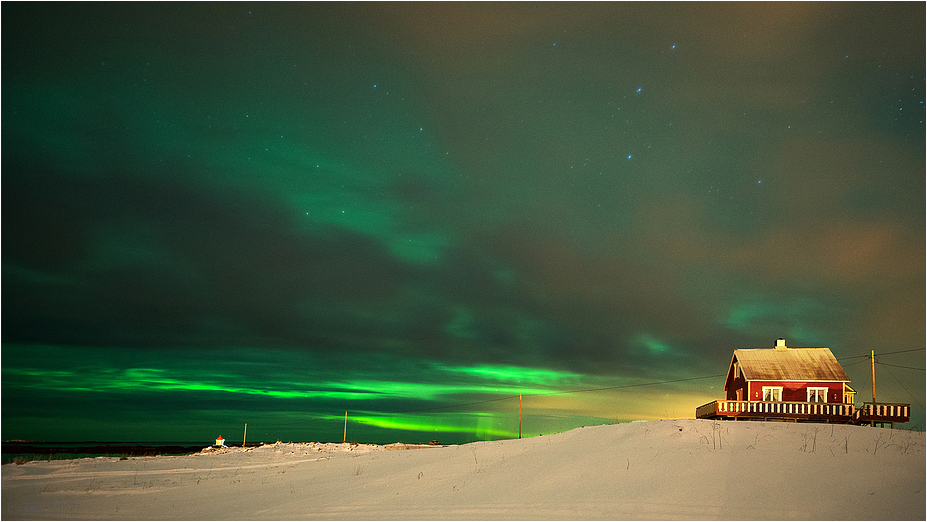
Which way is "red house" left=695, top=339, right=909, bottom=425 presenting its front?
toward the camera
